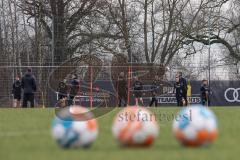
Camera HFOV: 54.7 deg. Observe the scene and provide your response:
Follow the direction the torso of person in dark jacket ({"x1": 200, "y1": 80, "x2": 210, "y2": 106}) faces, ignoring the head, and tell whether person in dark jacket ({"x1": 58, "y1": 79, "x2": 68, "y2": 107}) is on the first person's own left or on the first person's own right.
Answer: on the first person's own right

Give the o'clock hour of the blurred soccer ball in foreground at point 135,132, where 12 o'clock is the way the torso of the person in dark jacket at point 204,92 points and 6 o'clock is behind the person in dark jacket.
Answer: The blurred soccer ball in foreground is roughly at 12 o'clock from the person in dark jacket.

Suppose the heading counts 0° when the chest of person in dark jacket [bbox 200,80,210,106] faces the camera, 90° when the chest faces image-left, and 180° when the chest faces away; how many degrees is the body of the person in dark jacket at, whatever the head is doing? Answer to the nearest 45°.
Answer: approximately 0°
